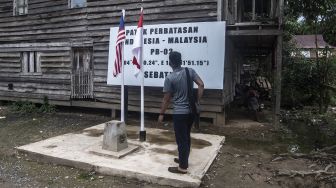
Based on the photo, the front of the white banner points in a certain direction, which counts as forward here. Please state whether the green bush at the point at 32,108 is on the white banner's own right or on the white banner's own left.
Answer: on the white banner's own right

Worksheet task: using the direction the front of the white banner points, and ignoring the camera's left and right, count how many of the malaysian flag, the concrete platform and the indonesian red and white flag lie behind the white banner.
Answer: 0

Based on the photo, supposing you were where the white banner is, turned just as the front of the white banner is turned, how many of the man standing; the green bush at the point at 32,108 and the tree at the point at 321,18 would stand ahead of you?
1

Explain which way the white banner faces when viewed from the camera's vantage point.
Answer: facing the viewer

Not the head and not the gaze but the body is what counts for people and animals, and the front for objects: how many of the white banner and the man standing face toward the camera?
1

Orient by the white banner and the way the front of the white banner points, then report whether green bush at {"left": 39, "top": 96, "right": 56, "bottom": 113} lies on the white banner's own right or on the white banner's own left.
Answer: on the white banner's own right

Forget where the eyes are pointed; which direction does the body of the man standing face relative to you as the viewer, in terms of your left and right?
facing away from the viewer and to the left of the viewer

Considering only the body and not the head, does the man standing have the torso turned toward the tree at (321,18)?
no

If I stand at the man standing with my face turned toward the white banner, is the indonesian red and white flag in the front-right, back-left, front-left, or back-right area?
front-left

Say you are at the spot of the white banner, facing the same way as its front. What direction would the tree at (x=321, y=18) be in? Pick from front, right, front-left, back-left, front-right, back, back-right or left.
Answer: back-left

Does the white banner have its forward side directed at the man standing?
yes

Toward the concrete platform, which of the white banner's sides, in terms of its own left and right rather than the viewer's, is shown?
front

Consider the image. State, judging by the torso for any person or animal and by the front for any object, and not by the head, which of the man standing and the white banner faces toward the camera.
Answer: the white banner

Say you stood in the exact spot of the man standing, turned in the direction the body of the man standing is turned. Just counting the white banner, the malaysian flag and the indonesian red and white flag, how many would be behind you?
0

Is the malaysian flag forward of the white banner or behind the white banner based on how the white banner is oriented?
forward
